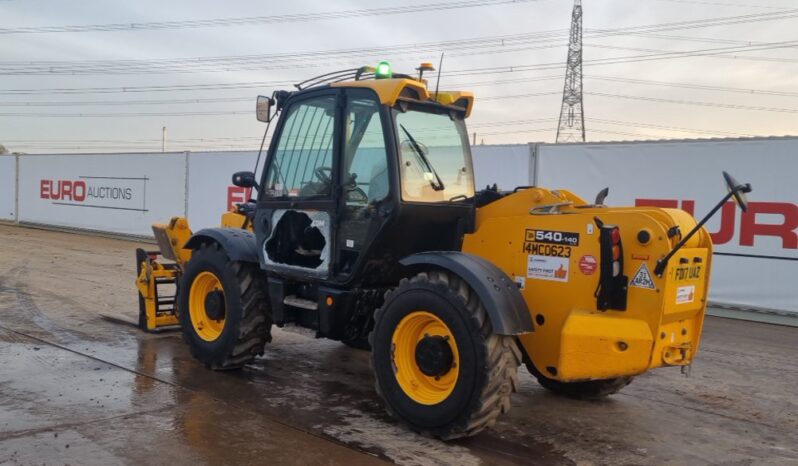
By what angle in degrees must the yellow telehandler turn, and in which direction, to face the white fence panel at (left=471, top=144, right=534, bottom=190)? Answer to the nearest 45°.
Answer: approximately 45° to its right

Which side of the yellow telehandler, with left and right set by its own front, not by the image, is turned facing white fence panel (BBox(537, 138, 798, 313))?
right

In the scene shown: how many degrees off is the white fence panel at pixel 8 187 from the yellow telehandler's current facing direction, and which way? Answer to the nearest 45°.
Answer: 0° — it already faces it

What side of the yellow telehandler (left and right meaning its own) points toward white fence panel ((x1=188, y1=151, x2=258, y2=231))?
front

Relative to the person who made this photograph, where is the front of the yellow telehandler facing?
facing away from the viewer and to the left of the viewer
